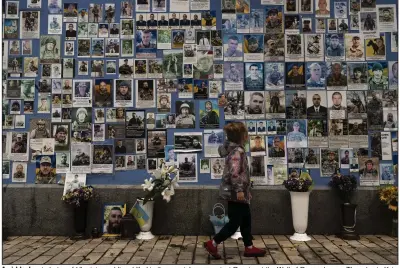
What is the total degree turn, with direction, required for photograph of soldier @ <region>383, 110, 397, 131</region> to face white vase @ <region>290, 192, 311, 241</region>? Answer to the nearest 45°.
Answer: approximately 45° to its right

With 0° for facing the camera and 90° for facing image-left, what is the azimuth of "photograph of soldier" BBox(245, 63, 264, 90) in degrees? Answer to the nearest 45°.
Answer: approximately 0°

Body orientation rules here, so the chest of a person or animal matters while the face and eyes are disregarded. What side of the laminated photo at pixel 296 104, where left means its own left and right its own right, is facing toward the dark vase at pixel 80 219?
right

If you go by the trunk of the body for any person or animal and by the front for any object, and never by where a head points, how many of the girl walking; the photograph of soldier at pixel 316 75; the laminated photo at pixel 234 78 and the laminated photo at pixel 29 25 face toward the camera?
3

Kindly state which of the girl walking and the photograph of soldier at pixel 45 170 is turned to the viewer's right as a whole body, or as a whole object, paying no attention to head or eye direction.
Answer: the girl walking

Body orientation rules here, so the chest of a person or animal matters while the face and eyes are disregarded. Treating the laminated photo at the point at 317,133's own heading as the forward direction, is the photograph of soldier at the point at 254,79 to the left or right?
on its right

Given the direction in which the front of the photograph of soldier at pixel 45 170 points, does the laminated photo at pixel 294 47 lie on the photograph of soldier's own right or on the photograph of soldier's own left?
on the photograph of soldier's own left

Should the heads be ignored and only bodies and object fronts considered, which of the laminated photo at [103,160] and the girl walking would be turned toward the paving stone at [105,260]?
the laminated photo
